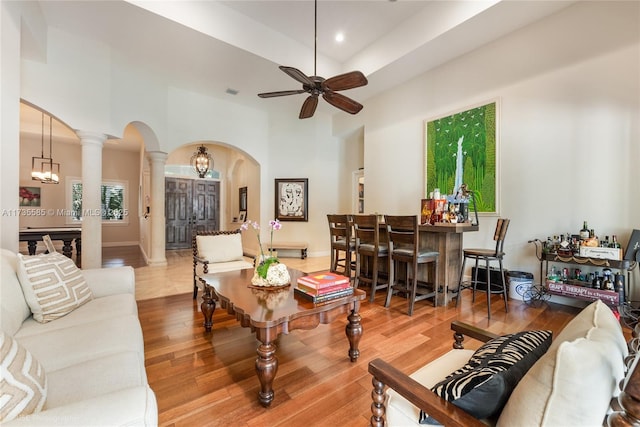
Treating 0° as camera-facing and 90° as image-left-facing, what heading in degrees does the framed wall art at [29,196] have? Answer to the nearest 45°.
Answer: approximately 0°

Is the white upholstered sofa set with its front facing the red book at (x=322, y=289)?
yes

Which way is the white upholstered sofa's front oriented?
to the viewer's right

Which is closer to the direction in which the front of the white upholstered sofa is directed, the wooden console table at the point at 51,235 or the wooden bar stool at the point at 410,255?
the wooden bar stool

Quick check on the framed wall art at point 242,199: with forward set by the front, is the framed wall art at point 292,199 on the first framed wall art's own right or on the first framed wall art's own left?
on the first framed wall art's own left

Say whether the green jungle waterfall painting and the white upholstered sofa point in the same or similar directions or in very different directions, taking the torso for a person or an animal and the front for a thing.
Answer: very different directions

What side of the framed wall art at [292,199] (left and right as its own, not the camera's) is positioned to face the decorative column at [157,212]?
right

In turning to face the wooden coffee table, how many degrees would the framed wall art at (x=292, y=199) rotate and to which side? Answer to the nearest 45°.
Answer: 0° — it already faces it

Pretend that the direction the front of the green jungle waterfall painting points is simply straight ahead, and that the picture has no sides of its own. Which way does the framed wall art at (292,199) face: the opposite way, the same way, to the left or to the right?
to the left

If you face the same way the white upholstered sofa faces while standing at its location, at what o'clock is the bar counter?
The bar counter is roughly at 12 o'clock from the white upholstered sofa.

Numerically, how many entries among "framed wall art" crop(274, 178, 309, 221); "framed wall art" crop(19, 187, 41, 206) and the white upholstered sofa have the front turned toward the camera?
2
